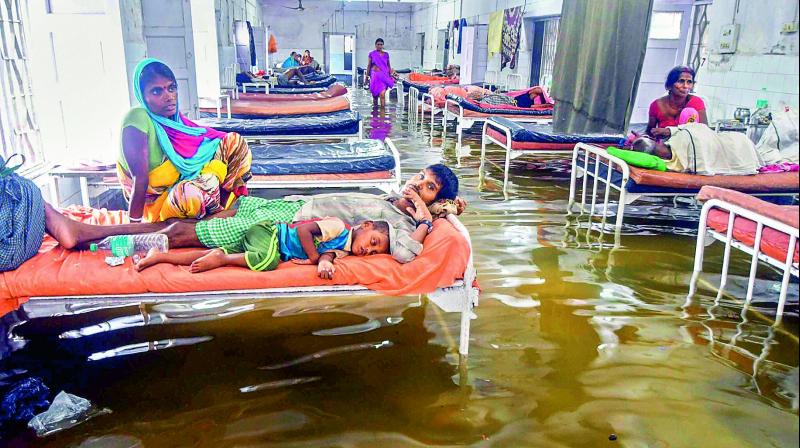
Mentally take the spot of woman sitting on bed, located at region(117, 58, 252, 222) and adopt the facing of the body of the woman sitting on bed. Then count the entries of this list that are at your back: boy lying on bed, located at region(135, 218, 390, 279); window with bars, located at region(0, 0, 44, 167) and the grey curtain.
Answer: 1

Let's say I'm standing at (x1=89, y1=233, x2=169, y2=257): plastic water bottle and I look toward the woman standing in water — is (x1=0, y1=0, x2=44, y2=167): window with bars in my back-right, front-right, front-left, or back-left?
front-left

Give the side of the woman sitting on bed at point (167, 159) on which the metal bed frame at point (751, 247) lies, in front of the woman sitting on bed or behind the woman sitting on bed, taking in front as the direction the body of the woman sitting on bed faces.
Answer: in front

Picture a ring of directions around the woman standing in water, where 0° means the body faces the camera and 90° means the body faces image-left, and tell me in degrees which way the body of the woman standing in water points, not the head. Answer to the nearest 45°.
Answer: approximately 0°

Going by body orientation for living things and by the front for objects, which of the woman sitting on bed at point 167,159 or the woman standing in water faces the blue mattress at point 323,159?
the woman standing in water

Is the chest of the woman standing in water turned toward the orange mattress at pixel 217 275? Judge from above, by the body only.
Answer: yes

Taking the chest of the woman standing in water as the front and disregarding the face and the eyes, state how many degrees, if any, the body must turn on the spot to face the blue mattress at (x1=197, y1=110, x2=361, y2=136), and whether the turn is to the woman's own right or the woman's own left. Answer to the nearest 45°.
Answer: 0° — they already face it

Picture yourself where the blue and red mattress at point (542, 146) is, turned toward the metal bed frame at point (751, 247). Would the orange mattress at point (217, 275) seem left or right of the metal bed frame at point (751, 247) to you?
right

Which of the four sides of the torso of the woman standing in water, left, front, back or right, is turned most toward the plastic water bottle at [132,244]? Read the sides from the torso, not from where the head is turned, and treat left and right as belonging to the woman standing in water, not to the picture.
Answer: front

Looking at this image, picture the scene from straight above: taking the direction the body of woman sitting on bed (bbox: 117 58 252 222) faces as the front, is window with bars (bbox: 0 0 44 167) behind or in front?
behind

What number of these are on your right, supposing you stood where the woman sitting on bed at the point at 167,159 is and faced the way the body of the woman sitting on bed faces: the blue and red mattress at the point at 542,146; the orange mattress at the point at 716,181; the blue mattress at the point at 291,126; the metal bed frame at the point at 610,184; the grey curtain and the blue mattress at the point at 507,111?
0

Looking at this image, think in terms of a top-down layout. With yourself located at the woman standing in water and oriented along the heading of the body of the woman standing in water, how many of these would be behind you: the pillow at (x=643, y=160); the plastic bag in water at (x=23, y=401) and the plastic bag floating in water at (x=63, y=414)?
0

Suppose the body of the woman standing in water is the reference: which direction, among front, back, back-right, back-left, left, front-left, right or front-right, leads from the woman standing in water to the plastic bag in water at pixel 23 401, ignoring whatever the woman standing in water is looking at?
front

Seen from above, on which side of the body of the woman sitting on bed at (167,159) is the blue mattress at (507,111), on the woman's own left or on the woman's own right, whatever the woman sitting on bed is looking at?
on the woman's own left

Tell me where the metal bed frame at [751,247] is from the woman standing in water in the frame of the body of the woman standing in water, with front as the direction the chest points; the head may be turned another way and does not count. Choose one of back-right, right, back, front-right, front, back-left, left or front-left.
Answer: front

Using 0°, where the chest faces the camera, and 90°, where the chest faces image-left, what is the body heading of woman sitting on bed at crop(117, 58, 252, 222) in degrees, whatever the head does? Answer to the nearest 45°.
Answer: approximately 315°

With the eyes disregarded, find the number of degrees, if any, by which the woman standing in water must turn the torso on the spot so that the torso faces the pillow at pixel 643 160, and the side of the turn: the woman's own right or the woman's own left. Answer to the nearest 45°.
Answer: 0° — they already face it

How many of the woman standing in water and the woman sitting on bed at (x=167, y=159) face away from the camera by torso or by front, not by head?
0
